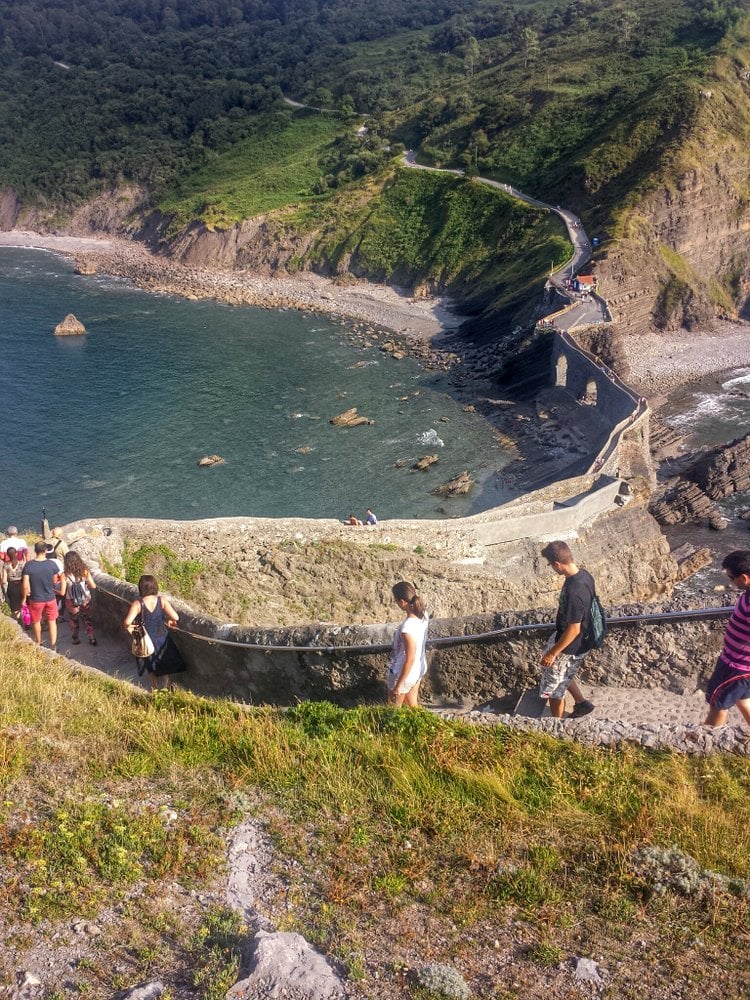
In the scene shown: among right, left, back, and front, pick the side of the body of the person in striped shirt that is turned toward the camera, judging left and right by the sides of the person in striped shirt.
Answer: left

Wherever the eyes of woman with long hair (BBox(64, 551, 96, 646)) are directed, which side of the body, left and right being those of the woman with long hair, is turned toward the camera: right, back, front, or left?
back

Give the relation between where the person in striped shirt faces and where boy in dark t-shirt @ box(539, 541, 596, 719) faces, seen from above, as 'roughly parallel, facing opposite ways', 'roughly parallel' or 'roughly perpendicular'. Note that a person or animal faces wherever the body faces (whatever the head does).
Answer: roughly parallel

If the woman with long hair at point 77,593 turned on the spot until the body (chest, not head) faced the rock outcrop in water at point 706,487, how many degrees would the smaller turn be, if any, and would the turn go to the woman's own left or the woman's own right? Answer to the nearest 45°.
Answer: approximately 45° to the woman's own right

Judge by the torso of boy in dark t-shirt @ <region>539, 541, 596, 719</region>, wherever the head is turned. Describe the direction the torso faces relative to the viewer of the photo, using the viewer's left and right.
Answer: facing to the left of the viewer

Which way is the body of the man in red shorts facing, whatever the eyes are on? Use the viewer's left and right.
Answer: facing away from the viewer

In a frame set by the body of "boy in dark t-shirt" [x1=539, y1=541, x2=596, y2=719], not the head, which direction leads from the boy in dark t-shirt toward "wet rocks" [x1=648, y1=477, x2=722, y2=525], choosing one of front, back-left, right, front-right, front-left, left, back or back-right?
right
